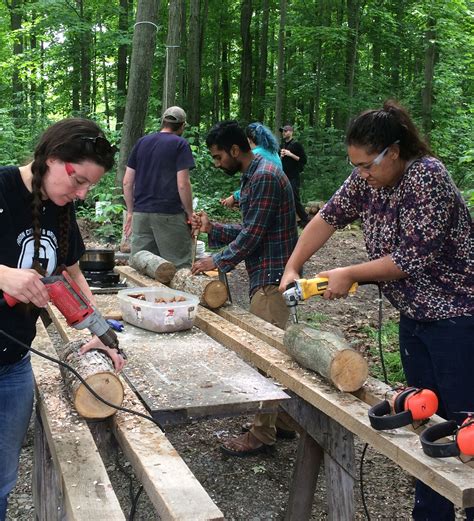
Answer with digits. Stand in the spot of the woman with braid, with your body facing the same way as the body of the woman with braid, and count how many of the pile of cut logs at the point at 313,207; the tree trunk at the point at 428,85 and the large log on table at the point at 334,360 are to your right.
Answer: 0

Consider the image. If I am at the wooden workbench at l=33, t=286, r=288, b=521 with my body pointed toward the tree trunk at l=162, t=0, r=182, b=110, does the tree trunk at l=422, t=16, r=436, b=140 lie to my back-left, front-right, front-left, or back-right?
front-right

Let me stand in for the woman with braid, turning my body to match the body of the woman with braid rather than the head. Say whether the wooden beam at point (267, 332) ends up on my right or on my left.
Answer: on my left

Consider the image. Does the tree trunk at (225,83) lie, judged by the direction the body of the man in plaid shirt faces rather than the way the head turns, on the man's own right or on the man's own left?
on the man's own right

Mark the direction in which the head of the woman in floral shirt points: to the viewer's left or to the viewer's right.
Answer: to the viewer's left

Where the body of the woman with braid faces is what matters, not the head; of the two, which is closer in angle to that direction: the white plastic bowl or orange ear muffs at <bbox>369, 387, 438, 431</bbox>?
the orange ear muffs

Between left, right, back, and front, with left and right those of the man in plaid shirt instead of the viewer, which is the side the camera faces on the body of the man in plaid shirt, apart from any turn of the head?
left

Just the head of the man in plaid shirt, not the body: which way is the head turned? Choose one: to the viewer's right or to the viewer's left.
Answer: to the viewer's left

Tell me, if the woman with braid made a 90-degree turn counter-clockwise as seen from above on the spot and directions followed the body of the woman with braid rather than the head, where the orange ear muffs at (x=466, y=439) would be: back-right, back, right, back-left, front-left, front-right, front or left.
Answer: right

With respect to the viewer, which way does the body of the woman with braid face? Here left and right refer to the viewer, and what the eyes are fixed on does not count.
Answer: facing the viewer and to the right of the viewer

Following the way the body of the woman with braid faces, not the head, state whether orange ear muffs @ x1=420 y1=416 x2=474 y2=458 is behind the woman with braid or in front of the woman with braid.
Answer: in front

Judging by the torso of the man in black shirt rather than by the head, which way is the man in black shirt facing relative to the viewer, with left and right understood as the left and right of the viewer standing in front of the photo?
facing the viewer and to the left of the viewer

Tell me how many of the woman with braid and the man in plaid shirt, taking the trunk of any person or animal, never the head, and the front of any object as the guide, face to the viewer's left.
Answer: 1

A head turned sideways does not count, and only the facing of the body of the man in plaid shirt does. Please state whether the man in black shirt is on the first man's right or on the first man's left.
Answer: on the first man's right
